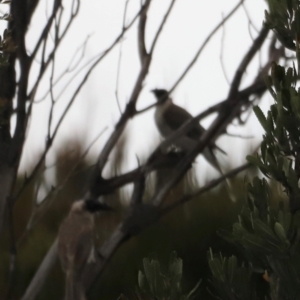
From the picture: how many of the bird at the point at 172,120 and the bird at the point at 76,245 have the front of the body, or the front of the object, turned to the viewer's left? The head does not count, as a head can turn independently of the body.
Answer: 1

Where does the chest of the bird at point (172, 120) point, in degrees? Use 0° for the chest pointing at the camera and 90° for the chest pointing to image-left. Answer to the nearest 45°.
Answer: approximately 90°

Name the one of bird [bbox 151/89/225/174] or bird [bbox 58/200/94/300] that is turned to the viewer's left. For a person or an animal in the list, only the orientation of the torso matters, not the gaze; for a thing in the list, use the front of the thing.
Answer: bird [bbox 151/89/225/174]

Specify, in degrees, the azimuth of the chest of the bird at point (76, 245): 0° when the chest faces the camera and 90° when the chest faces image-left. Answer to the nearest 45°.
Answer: approximately 225°

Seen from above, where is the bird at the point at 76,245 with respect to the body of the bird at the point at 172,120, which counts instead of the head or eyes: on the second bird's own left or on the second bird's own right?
on the second bird's own left

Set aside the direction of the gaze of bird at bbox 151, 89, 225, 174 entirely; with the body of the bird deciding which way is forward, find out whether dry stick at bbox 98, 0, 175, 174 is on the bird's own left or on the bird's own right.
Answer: on the bird's own left

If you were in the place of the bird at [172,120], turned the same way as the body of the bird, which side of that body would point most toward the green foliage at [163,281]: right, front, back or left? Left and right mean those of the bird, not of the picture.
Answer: left
